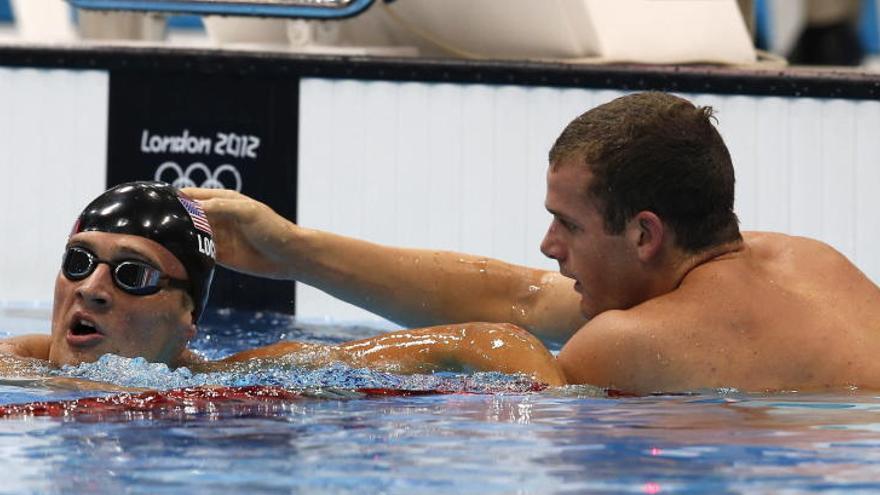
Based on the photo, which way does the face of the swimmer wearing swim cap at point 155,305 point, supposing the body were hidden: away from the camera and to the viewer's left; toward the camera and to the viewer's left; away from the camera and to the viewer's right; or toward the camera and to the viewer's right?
toward the camera and to the viewer's left

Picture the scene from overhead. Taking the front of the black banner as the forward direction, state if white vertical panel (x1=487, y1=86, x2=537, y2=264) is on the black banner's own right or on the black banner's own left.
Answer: on the black banner's own left

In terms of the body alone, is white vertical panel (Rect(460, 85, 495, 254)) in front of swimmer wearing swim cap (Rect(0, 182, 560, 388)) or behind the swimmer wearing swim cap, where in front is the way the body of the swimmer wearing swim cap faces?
behind

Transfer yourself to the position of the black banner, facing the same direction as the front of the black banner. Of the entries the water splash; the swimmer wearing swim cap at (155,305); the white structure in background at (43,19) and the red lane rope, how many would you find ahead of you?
3

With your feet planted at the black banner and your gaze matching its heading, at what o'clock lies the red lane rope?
The red lane rope is roughly at 12 o'clock from the black banner.

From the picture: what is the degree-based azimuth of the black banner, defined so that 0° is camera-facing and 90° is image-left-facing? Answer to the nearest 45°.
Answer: approximately 0°

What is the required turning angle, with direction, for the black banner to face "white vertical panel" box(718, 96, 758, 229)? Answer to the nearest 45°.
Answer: approximately 90° to its left

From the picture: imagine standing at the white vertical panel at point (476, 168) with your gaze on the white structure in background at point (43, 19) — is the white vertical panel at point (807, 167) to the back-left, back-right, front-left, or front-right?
back-right

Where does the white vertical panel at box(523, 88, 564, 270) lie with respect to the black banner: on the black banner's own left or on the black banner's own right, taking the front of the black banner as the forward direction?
on the black banner's own left

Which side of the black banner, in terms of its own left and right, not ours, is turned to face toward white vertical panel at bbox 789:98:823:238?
left

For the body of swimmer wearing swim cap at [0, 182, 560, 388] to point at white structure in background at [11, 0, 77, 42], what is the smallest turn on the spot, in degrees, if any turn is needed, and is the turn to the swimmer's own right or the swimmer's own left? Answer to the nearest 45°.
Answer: approximately 135° to the swimmer's own right
